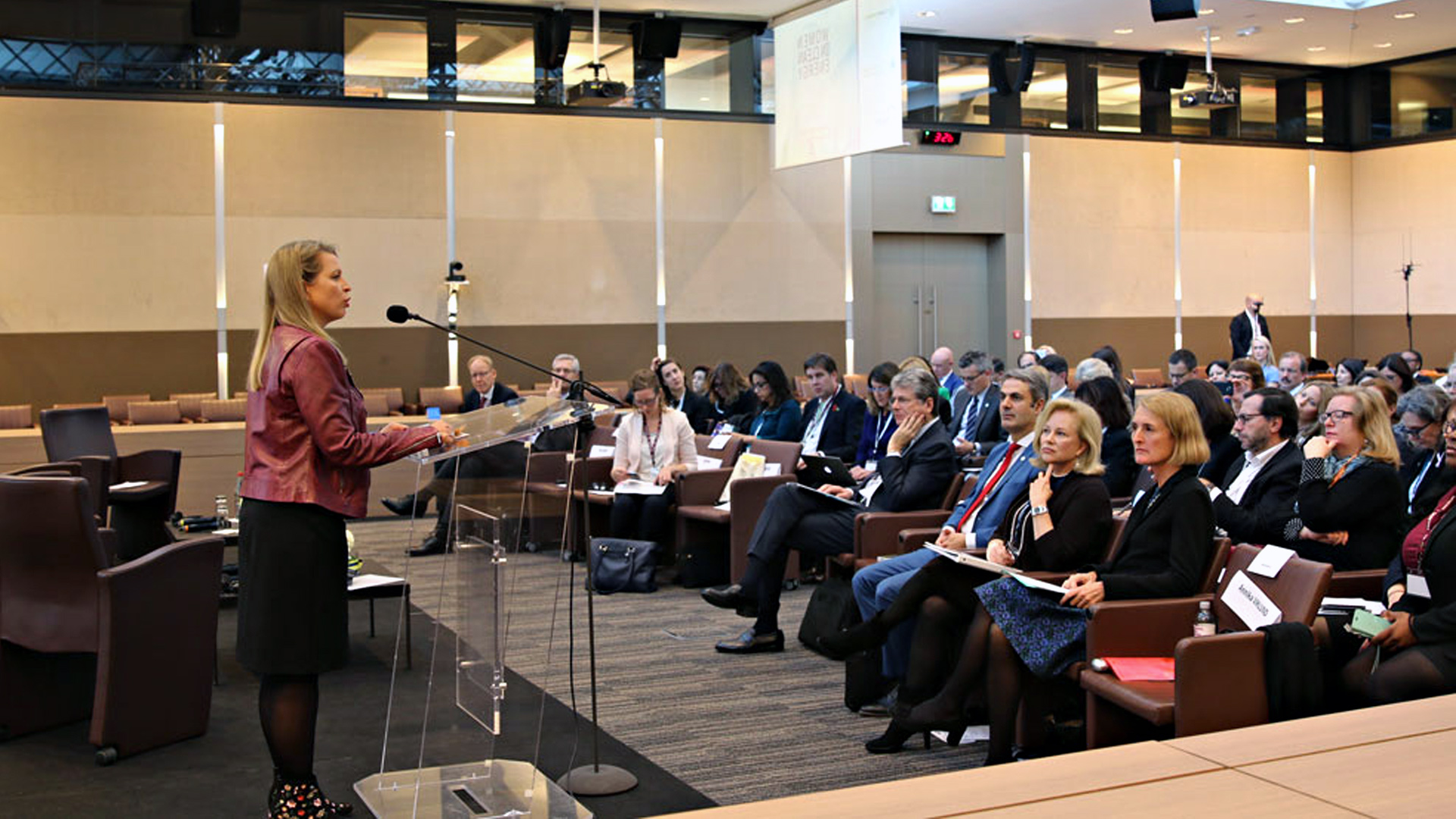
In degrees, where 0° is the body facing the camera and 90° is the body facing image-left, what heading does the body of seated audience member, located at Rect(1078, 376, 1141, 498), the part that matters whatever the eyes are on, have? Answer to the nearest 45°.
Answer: approximately 90°

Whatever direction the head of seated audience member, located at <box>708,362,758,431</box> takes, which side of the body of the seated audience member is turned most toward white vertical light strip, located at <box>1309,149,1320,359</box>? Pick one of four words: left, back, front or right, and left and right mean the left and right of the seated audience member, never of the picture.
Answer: back

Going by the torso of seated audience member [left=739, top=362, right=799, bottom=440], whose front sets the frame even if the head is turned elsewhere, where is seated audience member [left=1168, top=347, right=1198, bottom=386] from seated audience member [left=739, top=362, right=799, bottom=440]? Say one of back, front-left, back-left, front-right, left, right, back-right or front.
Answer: back

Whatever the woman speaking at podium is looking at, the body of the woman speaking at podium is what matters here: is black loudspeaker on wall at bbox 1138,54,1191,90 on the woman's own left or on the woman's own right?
on the woman's own left

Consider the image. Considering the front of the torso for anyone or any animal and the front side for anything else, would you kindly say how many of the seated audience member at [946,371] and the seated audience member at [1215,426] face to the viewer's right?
0

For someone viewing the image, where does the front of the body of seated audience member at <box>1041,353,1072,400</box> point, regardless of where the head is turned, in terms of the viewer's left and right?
facing the viewer and to the left of the viewer

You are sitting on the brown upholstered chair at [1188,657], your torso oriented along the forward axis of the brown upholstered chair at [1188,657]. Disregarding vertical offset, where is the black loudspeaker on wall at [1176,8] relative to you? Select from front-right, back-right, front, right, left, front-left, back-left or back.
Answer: back-right

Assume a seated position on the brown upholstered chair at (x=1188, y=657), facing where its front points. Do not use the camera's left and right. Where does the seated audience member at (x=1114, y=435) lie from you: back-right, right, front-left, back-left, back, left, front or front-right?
back-right

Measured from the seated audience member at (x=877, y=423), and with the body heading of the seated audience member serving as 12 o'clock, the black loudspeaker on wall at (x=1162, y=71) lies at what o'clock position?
The black loudspeaker on wall is roughly at 5 o'clock from the seated audience member.

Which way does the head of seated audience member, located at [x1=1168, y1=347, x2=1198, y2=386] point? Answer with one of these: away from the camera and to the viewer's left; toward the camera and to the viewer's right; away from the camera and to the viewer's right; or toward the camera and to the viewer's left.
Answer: toward the camera and to the viewer's left

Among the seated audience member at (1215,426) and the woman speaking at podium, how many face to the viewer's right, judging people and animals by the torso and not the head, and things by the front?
1

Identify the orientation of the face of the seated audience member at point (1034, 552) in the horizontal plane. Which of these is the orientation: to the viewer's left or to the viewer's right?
to the viewer's left

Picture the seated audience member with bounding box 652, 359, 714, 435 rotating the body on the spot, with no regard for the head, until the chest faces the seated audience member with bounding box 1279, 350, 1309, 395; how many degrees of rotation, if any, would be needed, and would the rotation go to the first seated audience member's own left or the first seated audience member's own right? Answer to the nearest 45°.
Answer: approximately 135° to the first seated audience member's own left

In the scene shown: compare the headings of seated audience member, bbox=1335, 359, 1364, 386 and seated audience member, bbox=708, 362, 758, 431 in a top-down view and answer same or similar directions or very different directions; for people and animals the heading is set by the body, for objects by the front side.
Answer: same or similar directions

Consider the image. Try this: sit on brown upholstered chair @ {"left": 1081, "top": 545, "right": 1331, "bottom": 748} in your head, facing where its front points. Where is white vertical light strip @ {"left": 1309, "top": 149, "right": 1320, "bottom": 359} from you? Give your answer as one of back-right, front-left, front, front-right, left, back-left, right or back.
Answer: back-right

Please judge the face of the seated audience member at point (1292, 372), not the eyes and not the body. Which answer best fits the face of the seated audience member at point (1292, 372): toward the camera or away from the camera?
toward the camera

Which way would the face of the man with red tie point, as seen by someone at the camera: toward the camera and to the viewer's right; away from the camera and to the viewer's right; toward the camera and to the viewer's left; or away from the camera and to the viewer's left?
toward the camera and to the viewer's left

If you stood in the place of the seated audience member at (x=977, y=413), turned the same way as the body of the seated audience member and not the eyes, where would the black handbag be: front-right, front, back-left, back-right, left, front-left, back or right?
front

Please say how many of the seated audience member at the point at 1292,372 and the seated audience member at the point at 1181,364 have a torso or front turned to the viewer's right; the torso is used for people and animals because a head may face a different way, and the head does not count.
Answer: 0
